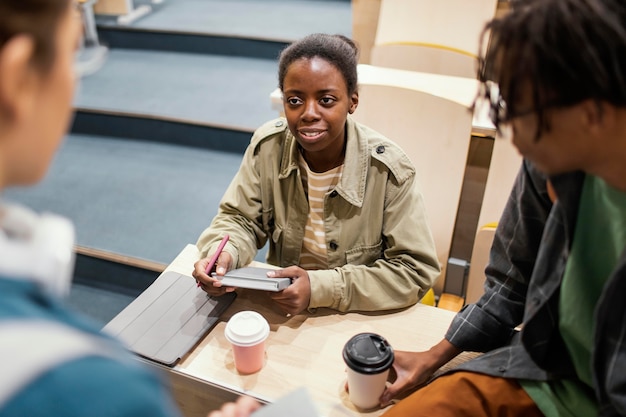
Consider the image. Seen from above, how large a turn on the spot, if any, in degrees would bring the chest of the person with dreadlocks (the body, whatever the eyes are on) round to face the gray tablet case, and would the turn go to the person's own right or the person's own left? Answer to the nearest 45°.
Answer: approximately 45° to the person's own right

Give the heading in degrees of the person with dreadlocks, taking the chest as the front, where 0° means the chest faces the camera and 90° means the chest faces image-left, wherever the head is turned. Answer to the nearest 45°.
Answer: approximately 45°
